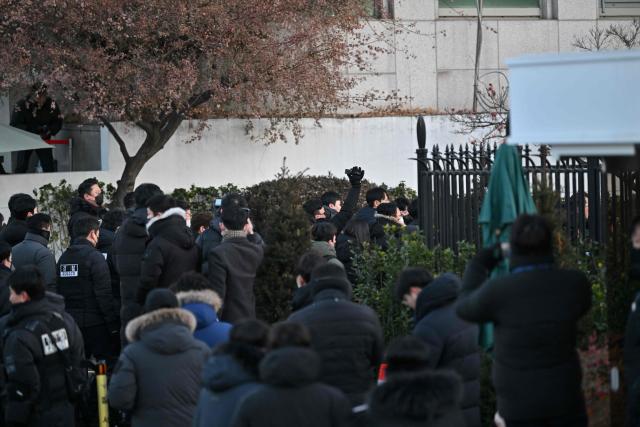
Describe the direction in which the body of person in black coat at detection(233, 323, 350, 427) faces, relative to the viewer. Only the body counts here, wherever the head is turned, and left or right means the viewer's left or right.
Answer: facing away from the viewer

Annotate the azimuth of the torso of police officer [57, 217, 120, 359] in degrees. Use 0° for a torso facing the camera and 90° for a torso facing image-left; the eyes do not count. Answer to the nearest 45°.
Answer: approximately 225°

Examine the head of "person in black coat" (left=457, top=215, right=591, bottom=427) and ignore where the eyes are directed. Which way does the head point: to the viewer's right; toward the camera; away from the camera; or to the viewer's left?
away from the camera

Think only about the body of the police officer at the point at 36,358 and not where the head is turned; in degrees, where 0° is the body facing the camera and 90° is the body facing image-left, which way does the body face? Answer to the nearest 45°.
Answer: approximately 135°

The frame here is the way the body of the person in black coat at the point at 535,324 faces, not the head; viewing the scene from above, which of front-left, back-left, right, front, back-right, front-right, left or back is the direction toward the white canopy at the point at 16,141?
front-left

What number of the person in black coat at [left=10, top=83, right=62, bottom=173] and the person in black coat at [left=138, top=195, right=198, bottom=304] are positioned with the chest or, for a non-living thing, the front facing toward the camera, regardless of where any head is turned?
1

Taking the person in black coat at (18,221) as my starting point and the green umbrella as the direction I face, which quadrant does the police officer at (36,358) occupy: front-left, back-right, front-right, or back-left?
front-right

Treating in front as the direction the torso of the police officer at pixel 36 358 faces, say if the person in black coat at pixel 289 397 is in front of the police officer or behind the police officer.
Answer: behind

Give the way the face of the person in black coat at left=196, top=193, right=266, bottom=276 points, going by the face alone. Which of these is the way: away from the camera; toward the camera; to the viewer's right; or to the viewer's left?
away from the camera

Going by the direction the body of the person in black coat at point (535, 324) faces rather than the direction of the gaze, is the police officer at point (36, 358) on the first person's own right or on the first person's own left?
on the first person's own left

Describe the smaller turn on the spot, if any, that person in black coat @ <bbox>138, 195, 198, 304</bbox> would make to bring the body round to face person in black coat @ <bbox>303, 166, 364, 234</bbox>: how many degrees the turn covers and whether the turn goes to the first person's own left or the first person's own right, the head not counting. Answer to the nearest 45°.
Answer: approximately 90° to the first person's own right

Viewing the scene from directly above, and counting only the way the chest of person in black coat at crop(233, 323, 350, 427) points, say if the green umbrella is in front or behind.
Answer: in front

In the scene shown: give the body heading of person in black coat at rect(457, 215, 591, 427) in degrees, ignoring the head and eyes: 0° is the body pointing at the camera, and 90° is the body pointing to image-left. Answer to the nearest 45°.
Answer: approximately 180°

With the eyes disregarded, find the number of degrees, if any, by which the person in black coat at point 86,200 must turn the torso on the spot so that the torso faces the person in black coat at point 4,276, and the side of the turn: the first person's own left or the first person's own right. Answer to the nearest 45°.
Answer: approximately 90° to the first person's own right
